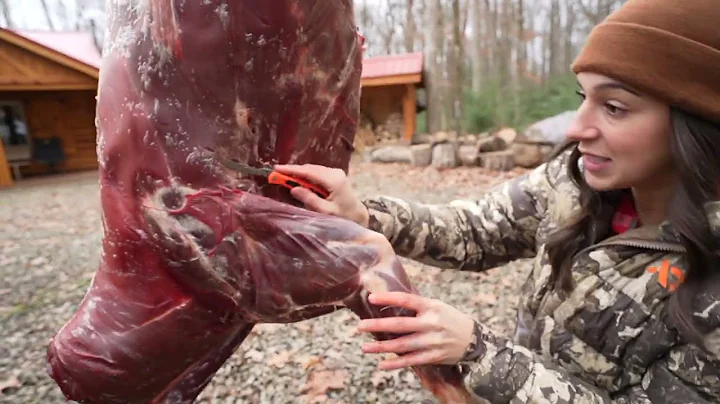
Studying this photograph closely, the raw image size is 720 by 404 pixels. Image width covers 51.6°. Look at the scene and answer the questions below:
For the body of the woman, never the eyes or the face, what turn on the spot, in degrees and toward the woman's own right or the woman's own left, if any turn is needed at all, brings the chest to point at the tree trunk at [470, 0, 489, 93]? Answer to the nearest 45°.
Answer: approximately 135° to the woman's own right

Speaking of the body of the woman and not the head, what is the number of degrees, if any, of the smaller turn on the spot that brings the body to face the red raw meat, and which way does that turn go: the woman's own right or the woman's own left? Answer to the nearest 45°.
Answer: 0° — they already face it

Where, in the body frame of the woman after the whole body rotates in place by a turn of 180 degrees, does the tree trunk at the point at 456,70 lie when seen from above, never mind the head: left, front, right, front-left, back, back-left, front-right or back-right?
front-left

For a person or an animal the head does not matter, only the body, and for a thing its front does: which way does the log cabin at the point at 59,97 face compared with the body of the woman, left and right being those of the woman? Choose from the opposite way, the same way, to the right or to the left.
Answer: to the left

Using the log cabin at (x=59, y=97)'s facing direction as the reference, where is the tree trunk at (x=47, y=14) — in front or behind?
behind

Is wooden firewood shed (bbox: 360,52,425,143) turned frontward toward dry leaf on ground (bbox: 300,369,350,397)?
yes

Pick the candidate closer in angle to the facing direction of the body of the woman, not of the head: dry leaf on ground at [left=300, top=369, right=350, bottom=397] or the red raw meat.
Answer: the red raw meat

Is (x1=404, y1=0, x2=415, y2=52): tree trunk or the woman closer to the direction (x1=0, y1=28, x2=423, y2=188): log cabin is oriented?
the woman

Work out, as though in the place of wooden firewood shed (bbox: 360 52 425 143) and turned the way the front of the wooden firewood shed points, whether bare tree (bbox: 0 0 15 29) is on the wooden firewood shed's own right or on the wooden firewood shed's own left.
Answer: on the wooden firewood shed's own right

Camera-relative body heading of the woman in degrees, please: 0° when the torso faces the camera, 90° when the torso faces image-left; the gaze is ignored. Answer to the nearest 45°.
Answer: approximately 45°
